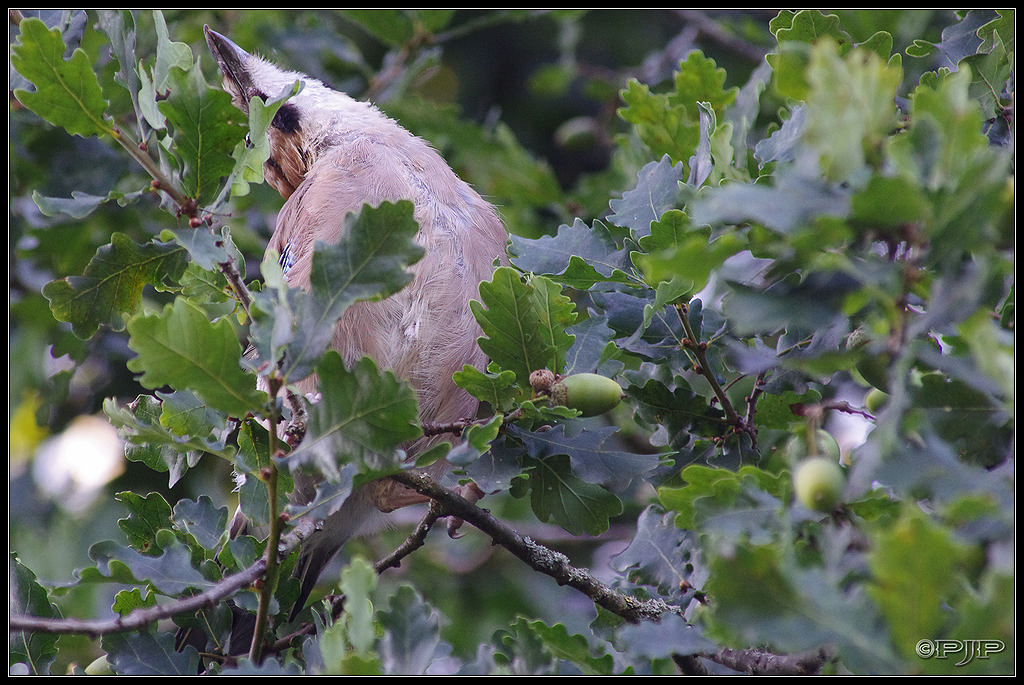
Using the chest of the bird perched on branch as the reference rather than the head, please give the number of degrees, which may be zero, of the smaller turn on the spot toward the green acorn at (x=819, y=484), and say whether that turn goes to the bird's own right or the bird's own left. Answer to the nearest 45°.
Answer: approximately 45° to the bird's own right

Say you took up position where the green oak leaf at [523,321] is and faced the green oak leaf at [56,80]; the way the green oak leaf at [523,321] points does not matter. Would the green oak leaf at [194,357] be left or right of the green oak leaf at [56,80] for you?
left

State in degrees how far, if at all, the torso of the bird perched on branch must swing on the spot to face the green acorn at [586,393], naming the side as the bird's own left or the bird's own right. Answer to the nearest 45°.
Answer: approximately 45° to the bird's own right
